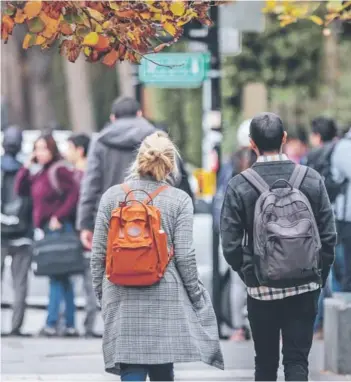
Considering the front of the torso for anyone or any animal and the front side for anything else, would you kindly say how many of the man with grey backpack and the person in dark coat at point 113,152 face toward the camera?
0

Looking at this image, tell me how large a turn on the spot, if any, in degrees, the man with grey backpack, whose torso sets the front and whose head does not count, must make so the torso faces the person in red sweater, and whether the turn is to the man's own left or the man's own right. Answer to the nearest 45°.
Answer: approximately 45° to the man's own left

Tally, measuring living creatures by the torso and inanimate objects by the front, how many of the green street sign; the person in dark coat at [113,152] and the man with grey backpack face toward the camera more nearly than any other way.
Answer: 1

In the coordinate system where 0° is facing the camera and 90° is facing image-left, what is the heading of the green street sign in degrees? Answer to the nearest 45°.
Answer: approximately 0°

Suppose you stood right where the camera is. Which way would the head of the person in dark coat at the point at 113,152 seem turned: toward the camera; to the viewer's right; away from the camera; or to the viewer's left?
away from the camera

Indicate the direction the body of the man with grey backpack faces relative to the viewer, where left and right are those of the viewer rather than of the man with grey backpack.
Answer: facing away from the viewer

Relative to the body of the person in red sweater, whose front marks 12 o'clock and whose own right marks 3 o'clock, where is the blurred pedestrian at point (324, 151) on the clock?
The blurred pedestrian is roughly at 8 o'clock from the person in red sweater.

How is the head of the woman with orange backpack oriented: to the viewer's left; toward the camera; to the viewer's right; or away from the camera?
away from the camera

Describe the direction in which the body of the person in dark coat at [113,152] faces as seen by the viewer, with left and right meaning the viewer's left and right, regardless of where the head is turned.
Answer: facing away from the viewer

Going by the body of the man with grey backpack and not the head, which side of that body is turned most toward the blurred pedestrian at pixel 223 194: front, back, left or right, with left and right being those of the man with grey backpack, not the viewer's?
front

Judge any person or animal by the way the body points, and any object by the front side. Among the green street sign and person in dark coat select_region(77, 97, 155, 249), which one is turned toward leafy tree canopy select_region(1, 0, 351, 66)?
the green street sign
